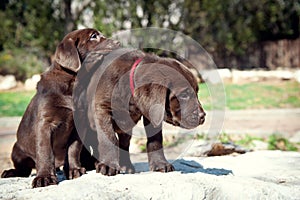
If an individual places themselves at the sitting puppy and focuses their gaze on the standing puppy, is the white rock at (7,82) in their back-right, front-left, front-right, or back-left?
back-left

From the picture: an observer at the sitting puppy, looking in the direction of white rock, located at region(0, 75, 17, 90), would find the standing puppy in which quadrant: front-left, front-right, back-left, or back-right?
back-right

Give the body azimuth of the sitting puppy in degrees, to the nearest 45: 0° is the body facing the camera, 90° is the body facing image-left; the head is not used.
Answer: approximately 315°

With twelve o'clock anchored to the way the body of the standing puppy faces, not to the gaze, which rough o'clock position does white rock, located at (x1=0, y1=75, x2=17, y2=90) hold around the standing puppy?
The white rock is roughly at 7 o'clock from the standing puppy.
